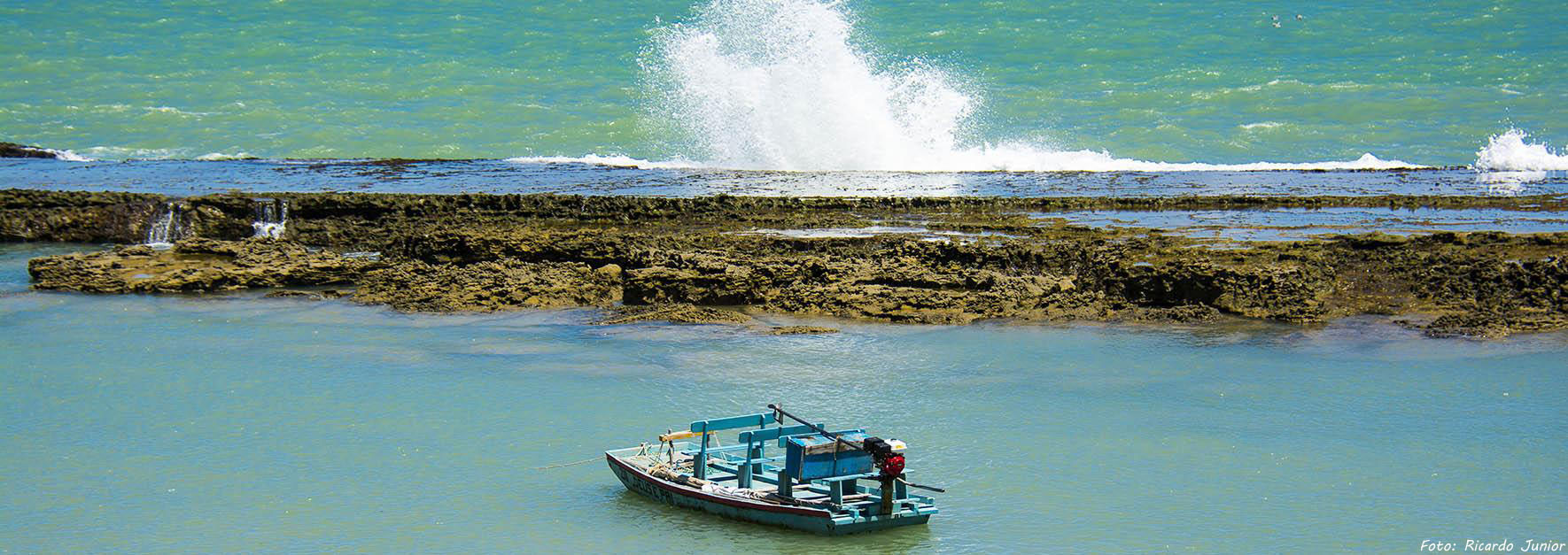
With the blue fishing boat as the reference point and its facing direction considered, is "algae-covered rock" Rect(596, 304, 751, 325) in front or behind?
in front

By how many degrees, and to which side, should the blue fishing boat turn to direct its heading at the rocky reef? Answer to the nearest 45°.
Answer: approximately 45° to its right

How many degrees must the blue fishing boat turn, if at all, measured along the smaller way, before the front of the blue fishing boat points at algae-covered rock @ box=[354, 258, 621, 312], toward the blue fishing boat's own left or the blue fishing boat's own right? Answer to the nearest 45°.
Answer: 0° — it already faces it

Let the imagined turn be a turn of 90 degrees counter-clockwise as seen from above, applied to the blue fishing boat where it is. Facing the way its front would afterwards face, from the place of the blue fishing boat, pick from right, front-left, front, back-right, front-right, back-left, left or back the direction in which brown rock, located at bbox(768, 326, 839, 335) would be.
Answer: back-right

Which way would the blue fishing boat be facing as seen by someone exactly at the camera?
facing away from the viewer and to the left of the viewer

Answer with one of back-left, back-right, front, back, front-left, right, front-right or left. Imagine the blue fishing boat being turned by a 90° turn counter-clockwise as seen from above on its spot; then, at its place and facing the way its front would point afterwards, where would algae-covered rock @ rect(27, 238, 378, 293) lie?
right
